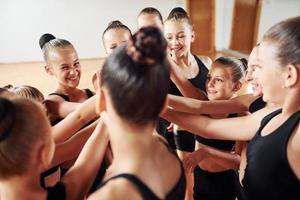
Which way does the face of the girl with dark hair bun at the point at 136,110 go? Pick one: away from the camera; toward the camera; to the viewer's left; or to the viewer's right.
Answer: away from the camera

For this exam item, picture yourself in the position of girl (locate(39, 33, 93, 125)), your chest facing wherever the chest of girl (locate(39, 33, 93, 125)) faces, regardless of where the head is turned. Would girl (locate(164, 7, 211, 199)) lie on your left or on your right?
on your left

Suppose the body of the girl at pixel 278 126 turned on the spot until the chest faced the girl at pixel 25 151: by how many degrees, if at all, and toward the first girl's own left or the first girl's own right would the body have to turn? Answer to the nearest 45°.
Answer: approximately 45° to the first girl's own left

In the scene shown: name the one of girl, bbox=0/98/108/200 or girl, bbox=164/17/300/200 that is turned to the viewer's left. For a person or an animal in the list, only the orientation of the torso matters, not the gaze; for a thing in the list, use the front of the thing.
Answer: girl, bbox=164/17/300/200

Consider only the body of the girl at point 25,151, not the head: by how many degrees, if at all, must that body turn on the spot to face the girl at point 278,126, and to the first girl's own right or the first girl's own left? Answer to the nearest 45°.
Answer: approximately 45° to the first girl's own right

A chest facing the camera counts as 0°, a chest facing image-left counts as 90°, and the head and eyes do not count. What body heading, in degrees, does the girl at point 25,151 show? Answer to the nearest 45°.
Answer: approximately 225°

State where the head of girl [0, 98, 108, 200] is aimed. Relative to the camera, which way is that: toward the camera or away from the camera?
away from the camera

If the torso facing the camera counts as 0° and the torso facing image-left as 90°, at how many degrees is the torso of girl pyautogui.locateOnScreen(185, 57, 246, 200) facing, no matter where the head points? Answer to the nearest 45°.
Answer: approximately 45°

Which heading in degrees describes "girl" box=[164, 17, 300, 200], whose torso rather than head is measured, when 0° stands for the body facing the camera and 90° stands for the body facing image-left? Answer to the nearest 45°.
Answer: approximately 90°

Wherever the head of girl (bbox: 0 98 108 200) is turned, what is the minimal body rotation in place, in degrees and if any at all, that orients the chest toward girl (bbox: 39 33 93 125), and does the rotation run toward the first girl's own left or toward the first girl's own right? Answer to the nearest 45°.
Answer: approximately 45° to the first girl's own left

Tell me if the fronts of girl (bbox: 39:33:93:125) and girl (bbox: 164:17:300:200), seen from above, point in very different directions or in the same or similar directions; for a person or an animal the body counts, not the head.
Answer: very different directions
